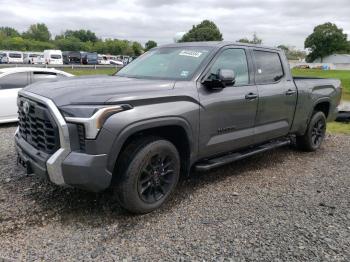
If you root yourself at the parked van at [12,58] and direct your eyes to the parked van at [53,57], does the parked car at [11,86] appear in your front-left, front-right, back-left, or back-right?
front-right

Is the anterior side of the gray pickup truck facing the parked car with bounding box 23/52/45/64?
no

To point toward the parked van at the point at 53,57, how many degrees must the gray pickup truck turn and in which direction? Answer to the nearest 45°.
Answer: approximately 135° to its right

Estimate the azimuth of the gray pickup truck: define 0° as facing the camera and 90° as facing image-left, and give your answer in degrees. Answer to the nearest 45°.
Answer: approximately 45°

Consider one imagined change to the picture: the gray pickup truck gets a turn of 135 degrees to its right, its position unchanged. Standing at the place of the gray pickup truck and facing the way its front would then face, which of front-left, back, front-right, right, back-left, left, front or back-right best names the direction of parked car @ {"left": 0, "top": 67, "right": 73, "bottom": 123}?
front-left

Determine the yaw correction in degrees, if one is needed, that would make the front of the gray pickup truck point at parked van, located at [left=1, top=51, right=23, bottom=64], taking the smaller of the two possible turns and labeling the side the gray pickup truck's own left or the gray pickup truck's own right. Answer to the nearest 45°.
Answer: approximately 90° to the gray pickup truck's own right

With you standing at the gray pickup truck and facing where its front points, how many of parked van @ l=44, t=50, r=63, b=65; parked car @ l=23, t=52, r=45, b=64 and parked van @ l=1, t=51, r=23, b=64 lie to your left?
0
